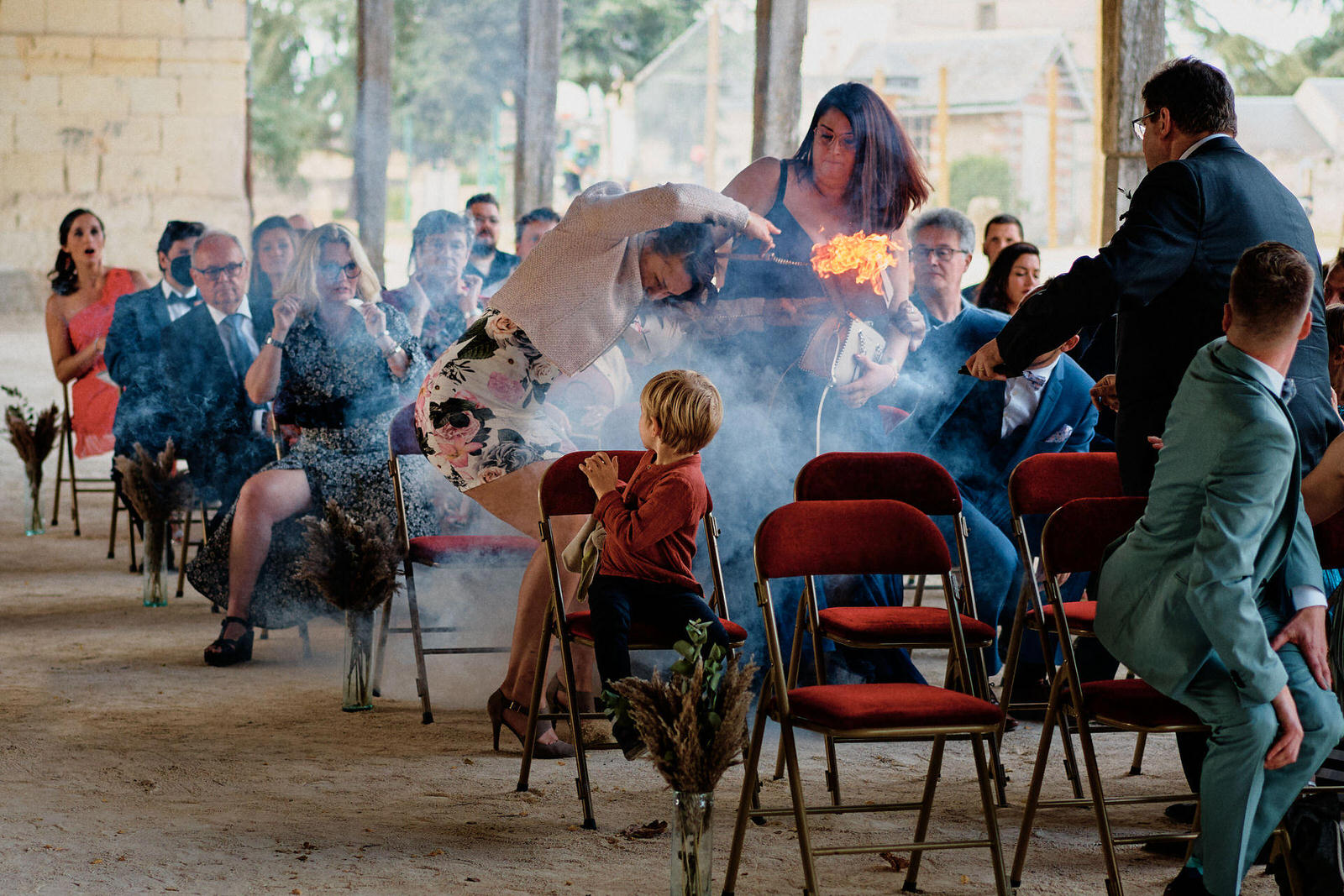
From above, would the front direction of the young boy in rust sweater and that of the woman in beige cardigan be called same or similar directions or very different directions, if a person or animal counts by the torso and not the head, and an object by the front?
very different directions

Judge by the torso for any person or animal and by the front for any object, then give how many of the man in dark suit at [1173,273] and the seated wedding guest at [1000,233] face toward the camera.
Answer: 1

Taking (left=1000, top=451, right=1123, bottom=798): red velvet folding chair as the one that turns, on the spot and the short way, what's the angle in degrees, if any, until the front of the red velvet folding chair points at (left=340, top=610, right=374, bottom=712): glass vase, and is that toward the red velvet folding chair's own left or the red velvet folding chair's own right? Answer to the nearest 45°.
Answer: approximately 135° to the red velvet folding chair's own right

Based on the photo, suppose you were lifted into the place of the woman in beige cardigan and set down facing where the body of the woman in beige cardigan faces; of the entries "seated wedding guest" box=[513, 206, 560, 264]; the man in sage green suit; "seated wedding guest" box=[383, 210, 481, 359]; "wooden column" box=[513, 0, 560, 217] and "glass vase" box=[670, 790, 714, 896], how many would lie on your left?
3
